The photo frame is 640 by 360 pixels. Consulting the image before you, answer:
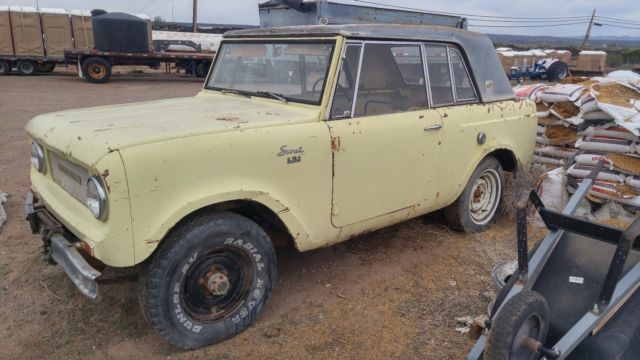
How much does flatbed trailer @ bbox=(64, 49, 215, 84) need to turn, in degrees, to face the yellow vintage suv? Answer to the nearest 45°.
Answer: approximately 90° to its right

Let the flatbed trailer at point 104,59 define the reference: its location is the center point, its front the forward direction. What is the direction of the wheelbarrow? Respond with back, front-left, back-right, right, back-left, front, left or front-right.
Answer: right

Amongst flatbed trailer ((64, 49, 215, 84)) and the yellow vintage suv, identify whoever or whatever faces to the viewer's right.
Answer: the flatbed trailer

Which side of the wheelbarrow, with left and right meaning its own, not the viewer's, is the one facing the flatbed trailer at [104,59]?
right

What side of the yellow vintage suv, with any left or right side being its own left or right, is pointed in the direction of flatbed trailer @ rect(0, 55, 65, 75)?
right

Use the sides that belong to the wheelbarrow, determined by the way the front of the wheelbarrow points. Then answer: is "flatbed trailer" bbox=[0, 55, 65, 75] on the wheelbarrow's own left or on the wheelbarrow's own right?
on the wheelbarrow's own right

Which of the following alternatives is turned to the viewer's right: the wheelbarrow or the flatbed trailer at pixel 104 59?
the flatbed trailer

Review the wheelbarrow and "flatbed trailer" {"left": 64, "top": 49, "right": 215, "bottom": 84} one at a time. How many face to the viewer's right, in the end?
1

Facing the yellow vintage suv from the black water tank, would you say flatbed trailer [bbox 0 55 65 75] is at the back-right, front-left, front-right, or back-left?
back-right

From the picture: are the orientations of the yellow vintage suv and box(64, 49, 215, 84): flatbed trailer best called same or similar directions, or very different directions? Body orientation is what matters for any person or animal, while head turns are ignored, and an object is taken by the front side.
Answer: very different directions

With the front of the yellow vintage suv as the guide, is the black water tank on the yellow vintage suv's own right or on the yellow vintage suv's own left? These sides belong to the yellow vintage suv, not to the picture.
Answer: on the yellow vintage suv's own right

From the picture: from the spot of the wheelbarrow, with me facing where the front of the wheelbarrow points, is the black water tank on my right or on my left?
on my right

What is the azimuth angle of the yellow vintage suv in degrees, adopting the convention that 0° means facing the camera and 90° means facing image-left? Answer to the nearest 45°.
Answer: approximately 45°

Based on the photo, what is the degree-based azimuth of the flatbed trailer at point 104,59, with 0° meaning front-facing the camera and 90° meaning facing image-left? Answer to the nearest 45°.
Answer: approximately 270°
